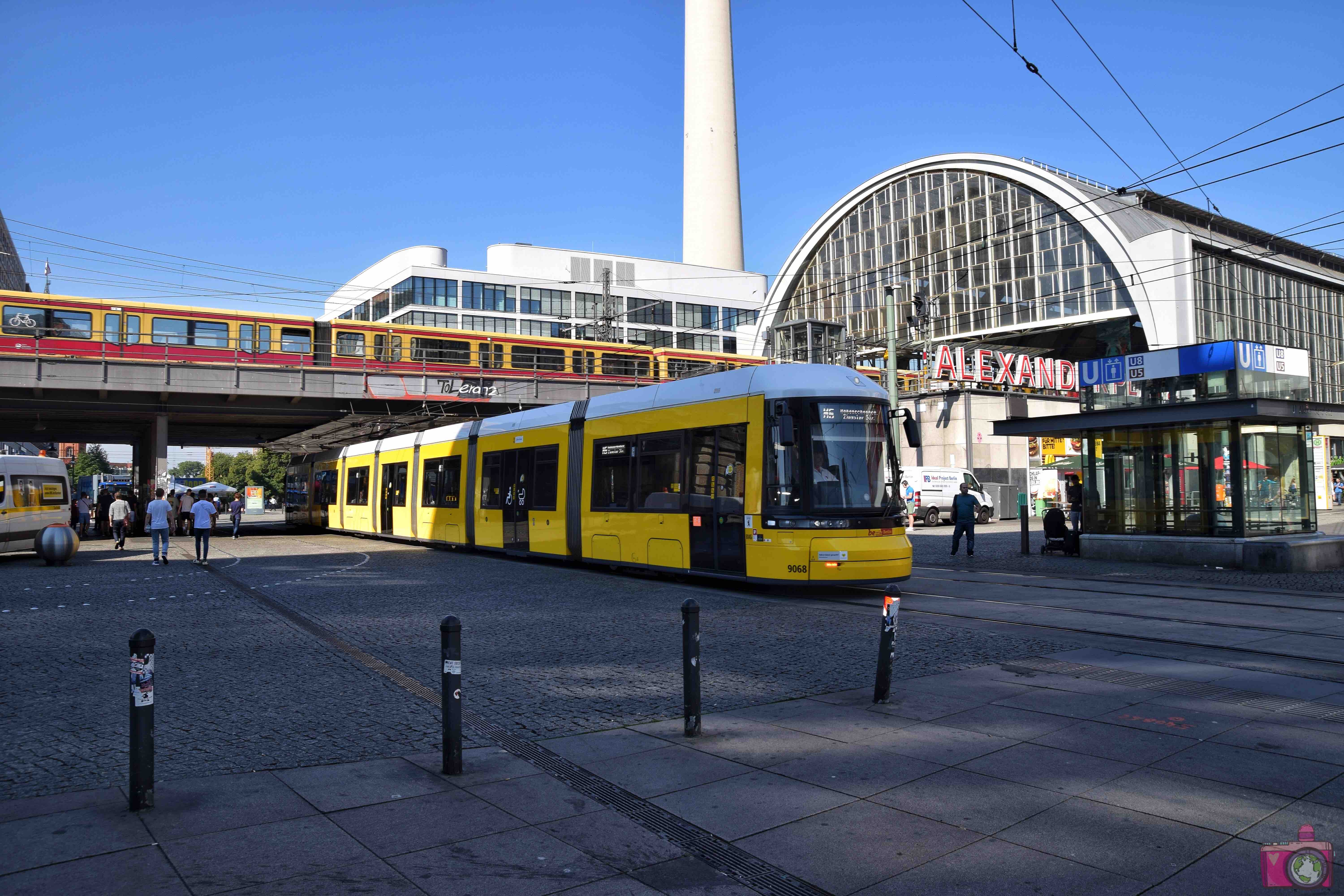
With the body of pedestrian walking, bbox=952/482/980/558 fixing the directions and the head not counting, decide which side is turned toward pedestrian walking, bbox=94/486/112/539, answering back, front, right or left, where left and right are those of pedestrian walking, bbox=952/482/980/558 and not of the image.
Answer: right

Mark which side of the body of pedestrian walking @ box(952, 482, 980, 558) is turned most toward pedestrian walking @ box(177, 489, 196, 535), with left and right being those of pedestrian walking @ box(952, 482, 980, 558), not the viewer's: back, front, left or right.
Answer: right

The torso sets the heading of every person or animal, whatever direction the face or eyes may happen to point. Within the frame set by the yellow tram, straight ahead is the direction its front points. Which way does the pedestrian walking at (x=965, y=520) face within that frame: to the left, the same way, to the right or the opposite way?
to the right

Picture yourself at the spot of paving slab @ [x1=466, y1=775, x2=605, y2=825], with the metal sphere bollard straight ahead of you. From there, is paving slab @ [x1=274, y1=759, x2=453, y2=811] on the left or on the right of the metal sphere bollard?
left

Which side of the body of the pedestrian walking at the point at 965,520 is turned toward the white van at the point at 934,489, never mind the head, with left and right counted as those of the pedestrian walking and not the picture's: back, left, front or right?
back

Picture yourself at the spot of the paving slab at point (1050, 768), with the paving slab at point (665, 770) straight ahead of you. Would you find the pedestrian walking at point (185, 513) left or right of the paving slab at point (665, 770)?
right

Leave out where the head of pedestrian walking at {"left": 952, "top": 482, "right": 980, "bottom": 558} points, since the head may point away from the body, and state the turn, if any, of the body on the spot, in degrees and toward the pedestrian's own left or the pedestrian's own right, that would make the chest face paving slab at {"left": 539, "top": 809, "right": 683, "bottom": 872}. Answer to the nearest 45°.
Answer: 0° — they already face it
